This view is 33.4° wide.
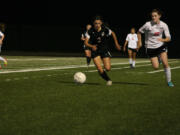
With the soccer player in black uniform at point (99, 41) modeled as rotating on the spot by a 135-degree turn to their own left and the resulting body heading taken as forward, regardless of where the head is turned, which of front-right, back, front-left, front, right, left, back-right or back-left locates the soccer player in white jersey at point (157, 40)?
front-right

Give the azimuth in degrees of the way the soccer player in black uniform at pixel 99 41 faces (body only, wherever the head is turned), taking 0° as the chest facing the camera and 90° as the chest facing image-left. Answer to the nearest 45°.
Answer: approximately 0°
